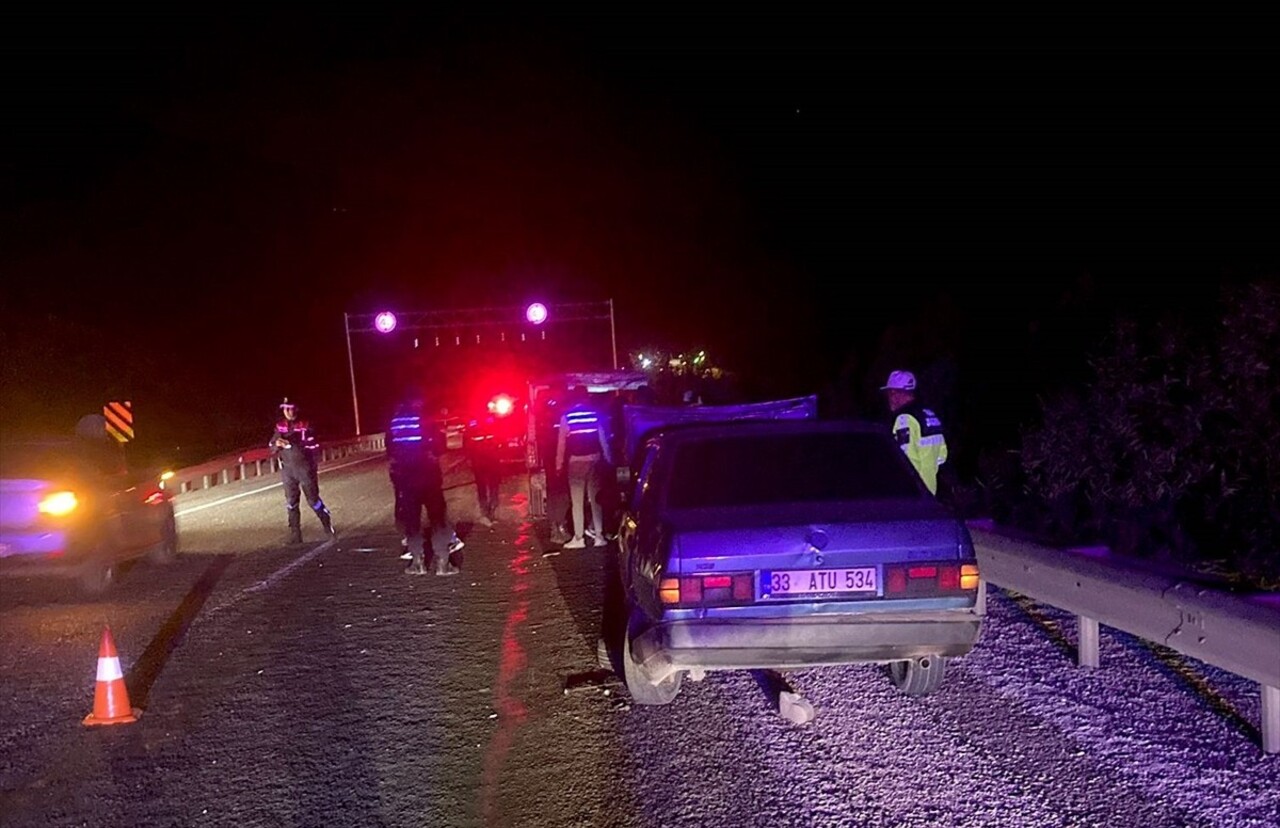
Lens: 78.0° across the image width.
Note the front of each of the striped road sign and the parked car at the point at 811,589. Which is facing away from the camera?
the parked car

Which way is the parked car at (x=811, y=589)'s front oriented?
away from the camera

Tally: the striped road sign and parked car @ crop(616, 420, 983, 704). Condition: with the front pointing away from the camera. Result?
1

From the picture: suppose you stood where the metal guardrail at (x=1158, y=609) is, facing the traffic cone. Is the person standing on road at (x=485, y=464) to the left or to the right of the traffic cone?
right

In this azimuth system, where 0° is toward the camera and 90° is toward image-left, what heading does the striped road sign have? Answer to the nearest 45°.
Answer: approximately 0°

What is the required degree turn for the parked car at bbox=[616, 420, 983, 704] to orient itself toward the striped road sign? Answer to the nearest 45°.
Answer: approximately 45° to its left
